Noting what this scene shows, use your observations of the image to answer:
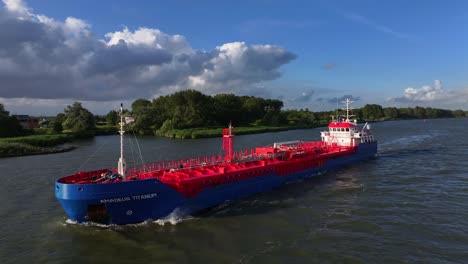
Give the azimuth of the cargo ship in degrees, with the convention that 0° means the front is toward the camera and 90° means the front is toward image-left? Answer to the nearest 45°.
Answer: approximately 45°
